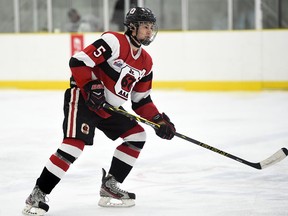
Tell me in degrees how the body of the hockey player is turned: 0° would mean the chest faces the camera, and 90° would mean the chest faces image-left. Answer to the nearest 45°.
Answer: approximately 315°
